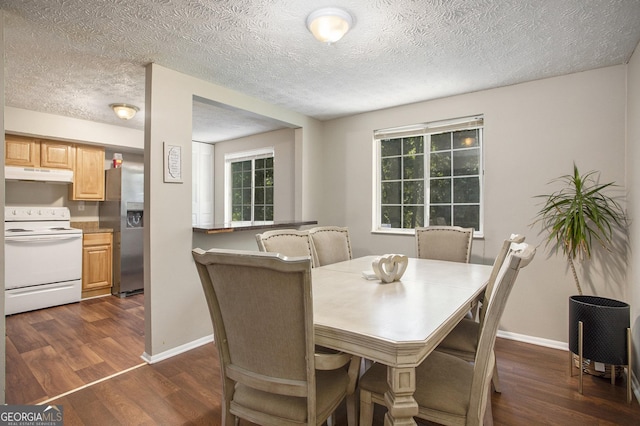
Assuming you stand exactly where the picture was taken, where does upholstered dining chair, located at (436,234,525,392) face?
facing to the left of the viewer

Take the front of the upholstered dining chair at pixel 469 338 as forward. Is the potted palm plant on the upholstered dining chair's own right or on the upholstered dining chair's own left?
on the upholstered dining chair's own right

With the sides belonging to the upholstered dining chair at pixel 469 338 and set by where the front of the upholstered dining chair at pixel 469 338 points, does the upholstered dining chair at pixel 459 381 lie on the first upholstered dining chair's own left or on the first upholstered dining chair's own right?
on the first upholstered dining chair's own left

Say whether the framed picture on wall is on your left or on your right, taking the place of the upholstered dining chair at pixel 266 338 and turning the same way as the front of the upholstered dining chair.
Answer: on your left

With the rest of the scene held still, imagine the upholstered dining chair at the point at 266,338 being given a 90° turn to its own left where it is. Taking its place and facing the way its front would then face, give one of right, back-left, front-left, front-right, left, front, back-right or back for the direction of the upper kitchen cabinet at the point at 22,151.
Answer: front

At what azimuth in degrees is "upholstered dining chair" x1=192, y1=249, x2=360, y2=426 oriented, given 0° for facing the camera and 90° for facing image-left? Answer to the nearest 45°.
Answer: approximately 225°

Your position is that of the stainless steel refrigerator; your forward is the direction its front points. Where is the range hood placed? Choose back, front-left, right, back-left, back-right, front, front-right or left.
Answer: back-right

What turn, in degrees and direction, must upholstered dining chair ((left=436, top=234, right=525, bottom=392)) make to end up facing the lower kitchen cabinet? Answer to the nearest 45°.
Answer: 0° — it already faces it

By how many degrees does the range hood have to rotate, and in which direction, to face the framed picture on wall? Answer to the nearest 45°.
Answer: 0° — it already faces it

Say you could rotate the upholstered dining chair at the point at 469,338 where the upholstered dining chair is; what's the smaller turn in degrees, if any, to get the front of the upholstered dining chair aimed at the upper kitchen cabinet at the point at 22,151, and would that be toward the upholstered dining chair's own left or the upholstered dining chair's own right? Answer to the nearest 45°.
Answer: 0° — it already faces it

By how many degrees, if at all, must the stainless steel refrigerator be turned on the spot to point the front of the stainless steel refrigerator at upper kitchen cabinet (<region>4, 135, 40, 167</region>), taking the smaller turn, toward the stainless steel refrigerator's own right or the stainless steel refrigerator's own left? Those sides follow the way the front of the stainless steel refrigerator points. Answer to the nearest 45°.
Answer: approximately 135° to the stainless steel refrigerator's own right

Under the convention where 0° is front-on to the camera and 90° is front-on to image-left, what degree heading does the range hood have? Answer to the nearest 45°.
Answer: approximately 0°

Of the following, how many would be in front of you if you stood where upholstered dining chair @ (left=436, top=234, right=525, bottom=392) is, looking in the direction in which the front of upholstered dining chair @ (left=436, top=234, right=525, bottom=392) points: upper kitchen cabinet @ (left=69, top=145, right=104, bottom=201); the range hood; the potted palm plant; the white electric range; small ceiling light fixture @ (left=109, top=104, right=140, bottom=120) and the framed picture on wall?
5
